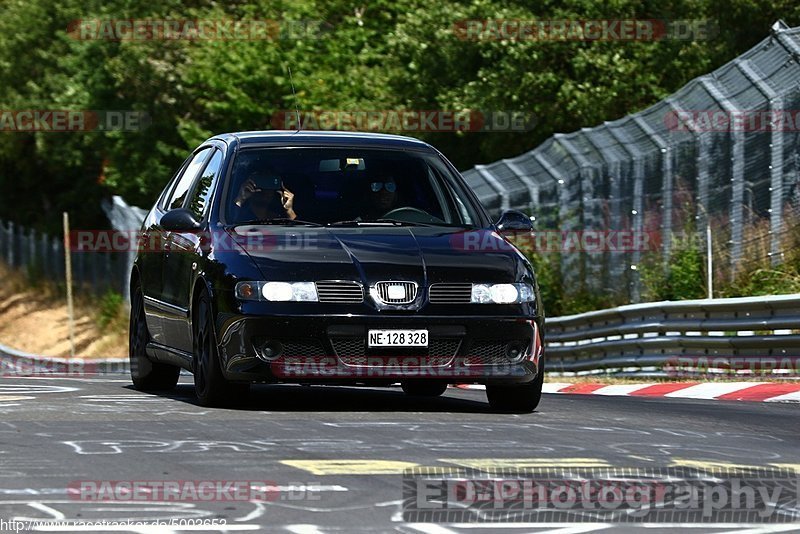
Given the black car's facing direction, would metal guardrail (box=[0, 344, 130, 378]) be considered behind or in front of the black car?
behind

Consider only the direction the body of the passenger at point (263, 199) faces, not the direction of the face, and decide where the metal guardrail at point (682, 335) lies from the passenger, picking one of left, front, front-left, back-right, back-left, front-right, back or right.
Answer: back-left

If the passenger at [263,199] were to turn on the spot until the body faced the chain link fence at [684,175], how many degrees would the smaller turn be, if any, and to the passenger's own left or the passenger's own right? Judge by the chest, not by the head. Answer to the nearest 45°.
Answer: approximately 135° to the passenger's own left

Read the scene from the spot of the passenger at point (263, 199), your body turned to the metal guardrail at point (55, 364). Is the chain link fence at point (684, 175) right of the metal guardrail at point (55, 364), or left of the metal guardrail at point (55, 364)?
right

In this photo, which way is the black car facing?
toward the camera

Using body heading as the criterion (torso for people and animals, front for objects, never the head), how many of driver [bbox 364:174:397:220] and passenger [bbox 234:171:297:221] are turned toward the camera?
2

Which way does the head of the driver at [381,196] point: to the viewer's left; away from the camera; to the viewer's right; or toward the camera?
toward the camera

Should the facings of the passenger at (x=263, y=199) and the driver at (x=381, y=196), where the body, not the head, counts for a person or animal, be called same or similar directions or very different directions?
same or similar directions

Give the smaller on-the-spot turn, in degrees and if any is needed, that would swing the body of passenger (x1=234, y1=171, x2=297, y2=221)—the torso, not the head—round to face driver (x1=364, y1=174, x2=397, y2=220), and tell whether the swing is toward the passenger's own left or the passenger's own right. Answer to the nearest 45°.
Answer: approximately 90° to the passenger's own left
